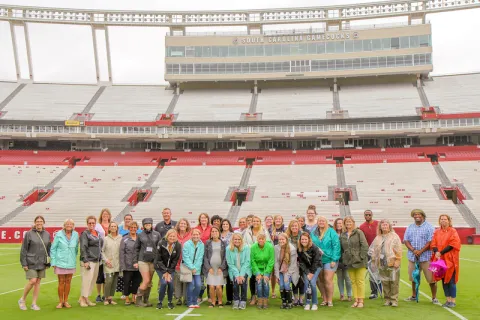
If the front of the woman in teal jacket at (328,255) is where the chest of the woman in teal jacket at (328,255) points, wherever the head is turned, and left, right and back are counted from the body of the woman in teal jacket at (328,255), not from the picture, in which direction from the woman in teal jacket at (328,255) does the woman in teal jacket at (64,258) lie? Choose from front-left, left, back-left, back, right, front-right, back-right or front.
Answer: front-right

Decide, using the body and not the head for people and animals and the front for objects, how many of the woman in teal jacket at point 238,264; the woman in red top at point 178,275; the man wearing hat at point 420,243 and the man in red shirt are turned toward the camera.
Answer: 4

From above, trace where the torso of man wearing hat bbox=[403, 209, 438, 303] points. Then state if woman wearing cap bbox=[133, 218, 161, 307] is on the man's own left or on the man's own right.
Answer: on the man's own right

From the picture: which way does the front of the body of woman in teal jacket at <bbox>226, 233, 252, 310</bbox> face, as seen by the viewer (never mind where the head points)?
toward the camera

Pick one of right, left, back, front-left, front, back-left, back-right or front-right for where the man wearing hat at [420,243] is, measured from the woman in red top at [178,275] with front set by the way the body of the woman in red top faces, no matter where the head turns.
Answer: left

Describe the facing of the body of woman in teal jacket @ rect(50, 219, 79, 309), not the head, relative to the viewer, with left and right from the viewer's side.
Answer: facing the viewer

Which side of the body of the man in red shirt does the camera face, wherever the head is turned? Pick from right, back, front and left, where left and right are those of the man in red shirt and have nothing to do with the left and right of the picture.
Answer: front

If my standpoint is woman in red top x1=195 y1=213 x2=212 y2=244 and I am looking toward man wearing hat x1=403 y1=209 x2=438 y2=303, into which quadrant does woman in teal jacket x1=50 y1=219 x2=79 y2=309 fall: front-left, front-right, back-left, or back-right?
back-right

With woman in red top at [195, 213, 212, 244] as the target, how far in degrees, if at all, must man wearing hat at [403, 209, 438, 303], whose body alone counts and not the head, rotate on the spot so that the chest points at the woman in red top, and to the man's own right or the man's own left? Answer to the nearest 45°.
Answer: approximately 90° to the man's own right

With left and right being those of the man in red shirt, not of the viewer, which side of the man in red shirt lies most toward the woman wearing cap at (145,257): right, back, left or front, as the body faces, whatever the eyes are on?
right

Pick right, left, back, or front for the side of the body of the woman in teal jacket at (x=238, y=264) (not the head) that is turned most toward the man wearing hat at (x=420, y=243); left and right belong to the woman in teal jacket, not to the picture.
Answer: left

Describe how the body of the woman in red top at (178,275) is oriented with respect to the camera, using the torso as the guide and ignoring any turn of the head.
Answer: toward the camera

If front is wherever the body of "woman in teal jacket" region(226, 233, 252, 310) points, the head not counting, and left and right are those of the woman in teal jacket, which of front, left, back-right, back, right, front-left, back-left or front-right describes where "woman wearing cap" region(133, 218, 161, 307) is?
right
